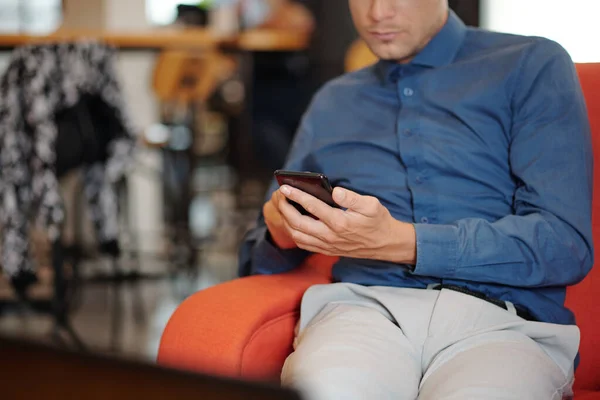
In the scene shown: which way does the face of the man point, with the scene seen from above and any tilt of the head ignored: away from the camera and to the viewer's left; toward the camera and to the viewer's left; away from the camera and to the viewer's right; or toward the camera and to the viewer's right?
toward the camera and to the viewer's left

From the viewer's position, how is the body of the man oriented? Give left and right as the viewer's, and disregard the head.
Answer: facing the viewer and to the left of the viewer

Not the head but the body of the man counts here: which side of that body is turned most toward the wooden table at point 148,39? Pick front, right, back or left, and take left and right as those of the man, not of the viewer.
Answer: right

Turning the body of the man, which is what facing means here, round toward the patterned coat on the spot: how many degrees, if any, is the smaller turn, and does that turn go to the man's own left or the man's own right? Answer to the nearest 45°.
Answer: approximately 90° to the man's own right

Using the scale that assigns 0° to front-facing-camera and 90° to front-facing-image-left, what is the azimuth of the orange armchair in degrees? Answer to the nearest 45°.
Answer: approximately 45°

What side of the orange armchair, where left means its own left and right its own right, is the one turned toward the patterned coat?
right

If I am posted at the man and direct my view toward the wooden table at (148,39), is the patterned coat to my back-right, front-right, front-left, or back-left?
front-left

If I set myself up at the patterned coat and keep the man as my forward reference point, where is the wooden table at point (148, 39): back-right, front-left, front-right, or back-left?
back-left

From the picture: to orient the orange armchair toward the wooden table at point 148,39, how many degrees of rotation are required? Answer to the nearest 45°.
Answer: approximately 135° to its right
